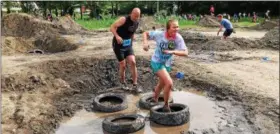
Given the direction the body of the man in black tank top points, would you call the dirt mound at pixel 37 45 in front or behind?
behind

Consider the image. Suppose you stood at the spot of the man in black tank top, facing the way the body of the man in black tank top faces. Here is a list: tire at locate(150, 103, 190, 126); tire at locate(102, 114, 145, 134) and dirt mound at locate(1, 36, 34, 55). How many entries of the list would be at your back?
1

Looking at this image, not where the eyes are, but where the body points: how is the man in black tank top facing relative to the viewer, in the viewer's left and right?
facing the viewer and to the right of the viewer

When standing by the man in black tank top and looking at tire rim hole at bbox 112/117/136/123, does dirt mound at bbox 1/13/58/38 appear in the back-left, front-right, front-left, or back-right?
back-right

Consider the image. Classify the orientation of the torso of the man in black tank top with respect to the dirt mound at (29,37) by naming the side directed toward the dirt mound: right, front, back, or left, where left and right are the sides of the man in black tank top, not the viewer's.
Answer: back

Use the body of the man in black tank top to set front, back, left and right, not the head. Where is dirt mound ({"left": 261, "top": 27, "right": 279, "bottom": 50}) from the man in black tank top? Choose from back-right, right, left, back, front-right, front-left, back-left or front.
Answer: left

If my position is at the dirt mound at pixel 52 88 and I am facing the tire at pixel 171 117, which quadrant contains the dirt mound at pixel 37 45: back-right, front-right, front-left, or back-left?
back-left

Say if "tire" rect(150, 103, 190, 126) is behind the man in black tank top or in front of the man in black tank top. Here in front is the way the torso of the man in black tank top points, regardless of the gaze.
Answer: in front

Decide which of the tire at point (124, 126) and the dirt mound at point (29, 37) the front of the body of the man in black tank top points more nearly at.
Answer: the tire

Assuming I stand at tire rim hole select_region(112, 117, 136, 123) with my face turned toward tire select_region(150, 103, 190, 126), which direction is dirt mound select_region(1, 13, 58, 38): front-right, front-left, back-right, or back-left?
back-left

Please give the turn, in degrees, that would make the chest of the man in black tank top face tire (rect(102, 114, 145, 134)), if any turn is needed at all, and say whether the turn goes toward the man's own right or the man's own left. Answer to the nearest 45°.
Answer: approximately 45° to the man's own right
